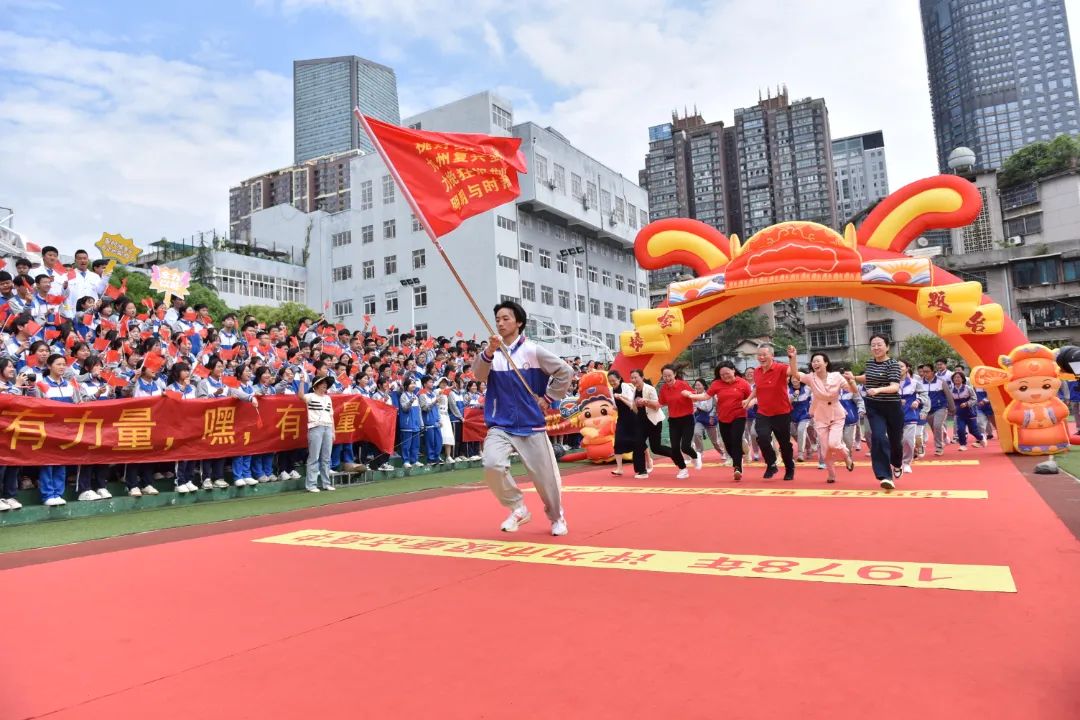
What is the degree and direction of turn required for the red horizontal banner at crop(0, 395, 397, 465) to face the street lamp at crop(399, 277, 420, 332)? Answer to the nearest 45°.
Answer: approximately 135° to its left

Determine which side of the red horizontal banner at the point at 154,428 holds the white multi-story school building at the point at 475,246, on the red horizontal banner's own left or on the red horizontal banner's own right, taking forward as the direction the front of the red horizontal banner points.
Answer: on the red horizontal banner's own left

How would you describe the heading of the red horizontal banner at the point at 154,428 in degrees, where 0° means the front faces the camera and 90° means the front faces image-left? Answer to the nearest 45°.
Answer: approximately 315°

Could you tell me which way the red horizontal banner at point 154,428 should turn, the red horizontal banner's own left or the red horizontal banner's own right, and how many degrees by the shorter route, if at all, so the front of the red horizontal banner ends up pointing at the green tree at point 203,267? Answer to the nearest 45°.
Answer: approximately 135° to the red horizontal banner's own left
